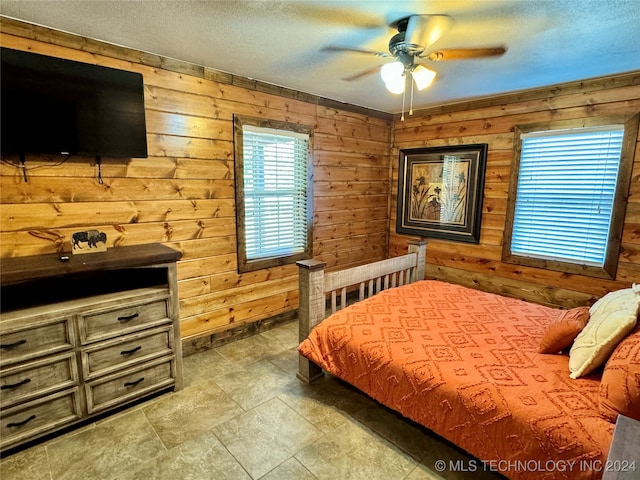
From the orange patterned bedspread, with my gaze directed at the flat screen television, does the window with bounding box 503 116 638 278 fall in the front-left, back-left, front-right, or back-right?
back-right

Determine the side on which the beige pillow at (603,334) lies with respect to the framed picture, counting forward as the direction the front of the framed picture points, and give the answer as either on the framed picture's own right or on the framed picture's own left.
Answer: on the framed picture's own left

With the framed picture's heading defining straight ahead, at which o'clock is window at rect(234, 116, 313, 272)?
The window is roughly at 12 o'clock from the framed picture.

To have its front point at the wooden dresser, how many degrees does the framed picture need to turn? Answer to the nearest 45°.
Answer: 0° — it already faces it

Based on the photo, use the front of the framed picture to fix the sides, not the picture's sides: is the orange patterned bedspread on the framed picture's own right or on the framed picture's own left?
on the framed picture's own left

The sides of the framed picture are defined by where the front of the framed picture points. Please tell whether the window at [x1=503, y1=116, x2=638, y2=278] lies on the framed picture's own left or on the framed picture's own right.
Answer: on the framed picture's own left

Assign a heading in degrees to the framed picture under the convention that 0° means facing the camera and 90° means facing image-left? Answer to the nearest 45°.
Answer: approximately 45°
